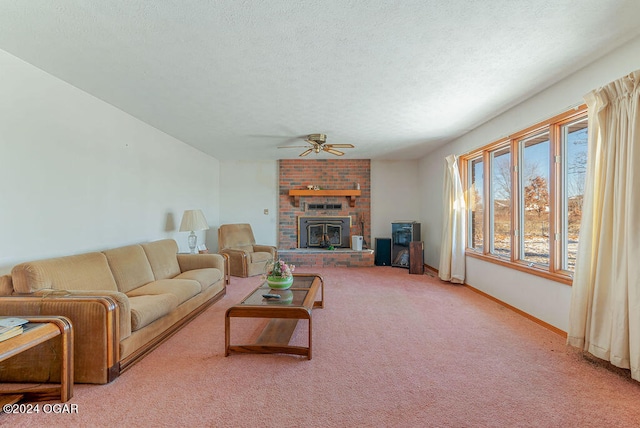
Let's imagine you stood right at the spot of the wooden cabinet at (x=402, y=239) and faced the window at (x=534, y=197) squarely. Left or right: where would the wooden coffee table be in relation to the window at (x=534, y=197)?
right

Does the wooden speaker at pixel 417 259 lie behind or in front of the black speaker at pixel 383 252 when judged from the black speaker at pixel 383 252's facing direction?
in front

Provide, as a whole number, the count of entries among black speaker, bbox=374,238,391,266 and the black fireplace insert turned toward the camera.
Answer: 2

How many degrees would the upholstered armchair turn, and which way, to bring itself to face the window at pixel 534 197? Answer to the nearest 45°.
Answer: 0° — it already faces it

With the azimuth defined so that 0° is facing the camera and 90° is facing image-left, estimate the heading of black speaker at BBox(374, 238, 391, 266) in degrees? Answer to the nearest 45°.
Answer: approximately 0°

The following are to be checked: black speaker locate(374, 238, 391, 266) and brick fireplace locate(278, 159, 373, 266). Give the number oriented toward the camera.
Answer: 2

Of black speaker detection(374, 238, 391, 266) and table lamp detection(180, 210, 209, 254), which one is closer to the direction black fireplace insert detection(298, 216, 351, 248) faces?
the table lamp

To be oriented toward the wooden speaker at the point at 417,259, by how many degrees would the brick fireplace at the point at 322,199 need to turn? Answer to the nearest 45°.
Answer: approximately 45° to its left

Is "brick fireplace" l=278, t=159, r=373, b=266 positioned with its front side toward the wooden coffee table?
yes

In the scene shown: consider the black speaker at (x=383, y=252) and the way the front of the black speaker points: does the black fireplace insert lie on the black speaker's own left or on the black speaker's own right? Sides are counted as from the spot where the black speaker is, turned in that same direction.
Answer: on the black speaker's own right
